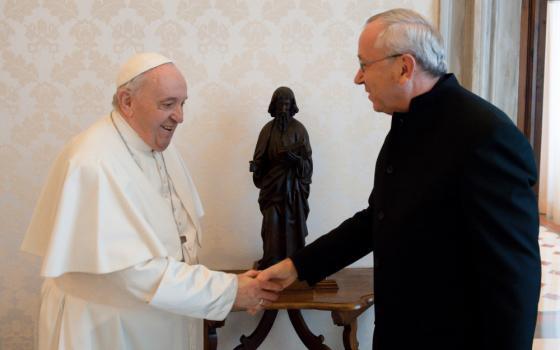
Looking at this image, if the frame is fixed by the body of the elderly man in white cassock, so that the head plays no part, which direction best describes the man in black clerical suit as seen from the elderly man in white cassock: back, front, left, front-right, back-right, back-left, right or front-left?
front

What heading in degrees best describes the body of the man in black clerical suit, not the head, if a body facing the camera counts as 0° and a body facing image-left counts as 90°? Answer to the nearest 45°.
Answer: approximately 90°

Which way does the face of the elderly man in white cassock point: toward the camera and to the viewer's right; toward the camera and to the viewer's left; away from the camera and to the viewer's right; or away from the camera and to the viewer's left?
toward the camera and to the viewer's right

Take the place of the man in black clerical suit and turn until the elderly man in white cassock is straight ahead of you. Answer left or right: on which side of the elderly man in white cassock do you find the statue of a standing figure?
right

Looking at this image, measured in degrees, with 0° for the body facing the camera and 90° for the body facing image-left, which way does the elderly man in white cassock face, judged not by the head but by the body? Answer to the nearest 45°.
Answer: approximately 315°

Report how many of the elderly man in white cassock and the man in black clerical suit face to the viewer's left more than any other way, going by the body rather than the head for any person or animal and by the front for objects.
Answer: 1

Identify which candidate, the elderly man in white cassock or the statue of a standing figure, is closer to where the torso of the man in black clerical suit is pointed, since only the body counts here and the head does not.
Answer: the elderly man in white cassock

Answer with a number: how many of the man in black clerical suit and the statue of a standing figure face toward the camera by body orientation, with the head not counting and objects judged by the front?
1

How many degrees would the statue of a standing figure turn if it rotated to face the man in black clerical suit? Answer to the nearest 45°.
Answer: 0° — it already faces them

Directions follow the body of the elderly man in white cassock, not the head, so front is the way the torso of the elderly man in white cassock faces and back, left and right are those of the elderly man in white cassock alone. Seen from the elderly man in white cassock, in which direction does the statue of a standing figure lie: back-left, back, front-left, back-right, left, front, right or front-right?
left

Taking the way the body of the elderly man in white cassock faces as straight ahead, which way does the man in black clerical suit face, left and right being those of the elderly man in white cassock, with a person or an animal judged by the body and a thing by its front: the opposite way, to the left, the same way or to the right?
the opposite way

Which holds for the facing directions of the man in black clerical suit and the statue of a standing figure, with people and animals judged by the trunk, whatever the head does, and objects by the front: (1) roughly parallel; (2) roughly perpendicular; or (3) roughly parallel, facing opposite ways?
roughly perpendicular

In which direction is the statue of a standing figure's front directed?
toward the camera

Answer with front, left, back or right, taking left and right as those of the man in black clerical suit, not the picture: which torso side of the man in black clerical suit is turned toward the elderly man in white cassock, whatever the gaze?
front

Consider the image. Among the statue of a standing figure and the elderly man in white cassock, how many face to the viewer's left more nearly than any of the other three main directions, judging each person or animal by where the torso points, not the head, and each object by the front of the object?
0

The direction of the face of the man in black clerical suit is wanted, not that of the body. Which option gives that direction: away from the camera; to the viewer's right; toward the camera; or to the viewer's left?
to the viewer's left
